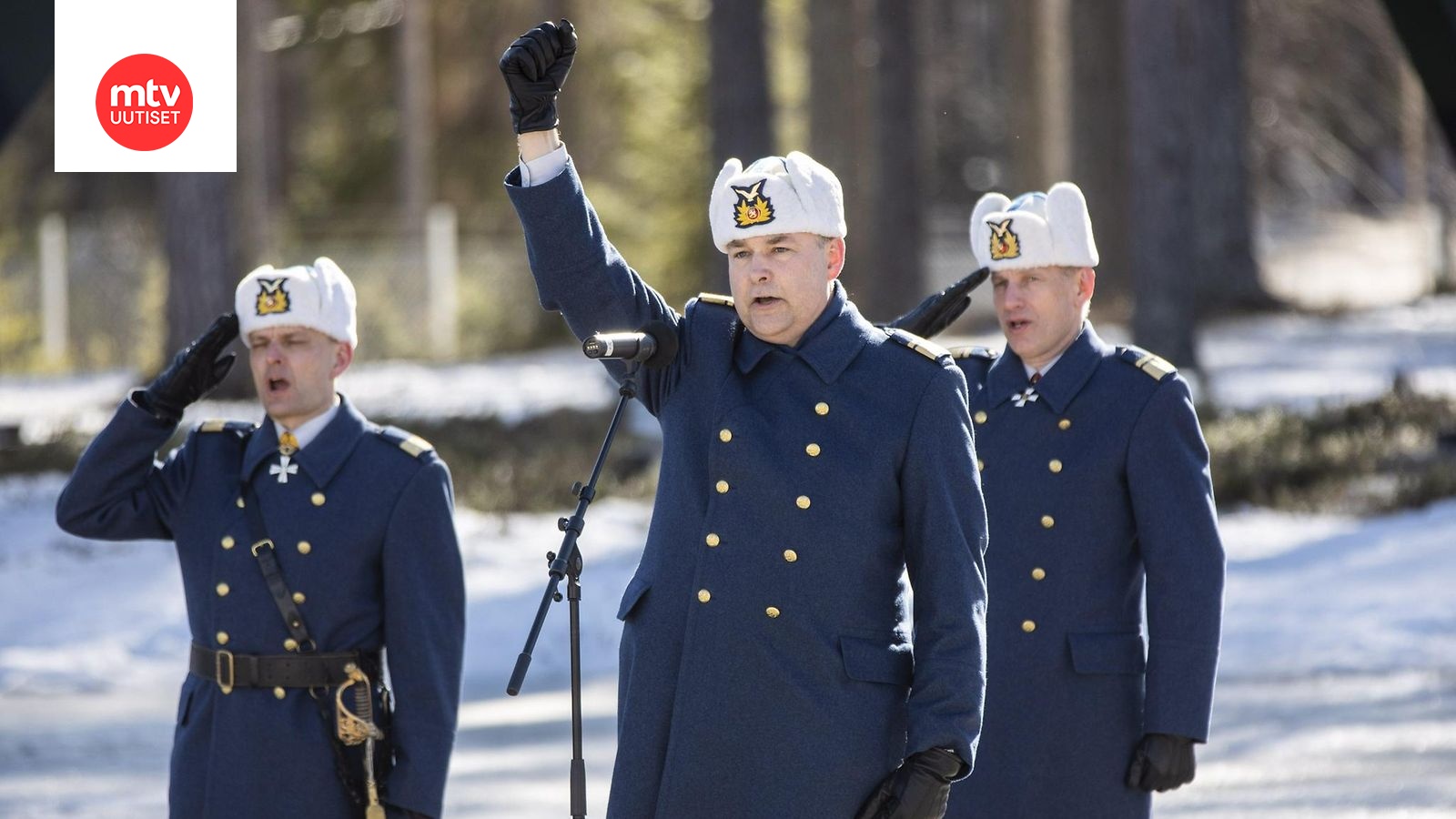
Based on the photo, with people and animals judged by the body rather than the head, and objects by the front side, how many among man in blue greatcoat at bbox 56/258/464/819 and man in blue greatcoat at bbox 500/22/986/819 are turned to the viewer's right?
0

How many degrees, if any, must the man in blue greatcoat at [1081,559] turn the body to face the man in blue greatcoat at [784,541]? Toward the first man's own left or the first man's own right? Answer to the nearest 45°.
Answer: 0° — they already face them

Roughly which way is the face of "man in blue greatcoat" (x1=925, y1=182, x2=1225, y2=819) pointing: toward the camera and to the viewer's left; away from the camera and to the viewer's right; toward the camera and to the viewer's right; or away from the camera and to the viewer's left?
toward the camera and to the viewer's left

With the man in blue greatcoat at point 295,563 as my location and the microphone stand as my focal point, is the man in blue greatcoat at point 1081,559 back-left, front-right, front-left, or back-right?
front-left

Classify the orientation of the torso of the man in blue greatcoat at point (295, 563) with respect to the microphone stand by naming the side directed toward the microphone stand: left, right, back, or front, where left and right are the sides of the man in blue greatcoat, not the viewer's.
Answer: left

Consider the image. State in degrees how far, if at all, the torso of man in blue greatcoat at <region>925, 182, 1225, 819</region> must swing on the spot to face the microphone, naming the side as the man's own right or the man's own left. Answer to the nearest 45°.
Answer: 0° — they already face it

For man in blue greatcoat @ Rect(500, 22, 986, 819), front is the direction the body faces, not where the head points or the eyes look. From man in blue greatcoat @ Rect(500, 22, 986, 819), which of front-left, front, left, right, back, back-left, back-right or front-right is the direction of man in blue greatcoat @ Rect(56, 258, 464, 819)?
right

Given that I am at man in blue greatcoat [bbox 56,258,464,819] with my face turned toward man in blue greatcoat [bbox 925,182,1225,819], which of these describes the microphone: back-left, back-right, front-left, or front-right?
front-right

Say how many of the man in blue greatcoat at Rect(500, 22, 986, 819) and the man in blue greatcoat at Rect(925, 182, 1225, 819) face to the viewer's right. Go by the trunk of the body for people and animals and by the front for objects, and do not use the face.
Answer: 0

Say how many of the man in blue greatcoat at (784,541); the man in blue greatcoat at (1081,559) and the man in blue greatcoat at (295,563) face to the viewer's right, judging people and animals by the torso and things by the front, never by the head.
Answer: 0

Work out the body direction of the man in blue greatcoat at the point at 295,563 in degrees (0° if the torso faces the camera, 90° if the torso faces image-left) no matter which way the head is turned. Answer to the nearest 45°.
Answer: approximately 45°

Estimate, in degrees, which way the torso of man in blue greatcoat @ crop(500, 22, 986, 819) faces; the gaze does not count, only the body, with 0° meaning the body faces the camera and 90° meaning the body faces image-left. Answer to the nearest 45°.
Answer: approximately 45°

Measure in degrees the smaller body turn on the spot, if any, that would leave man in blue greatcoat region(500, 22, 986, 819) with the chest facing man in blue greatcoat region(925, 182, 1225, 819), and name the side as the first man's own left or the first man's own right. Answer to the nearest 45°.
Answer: approximately 180°

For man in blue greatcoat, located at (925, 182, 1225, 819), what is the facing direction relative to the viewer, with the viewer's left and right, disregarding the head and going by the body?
facing the viewer and to the left of the viewer
